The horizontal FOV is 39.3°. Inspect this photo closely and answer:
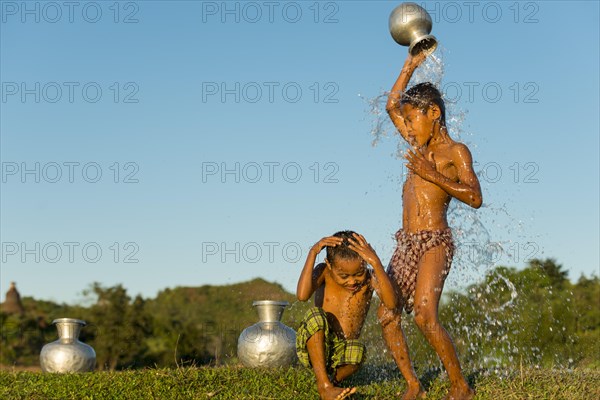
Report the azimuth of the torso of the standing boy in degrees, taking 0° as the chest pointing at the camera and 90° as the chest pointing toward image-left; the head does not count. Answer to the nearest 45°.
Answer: approximately 45°

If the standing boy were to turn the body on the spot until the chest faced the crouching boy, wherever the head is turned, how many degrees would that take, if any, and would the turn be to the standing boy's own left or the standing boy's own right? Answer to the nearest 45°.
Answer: approximately 45° to the standing boy's own right

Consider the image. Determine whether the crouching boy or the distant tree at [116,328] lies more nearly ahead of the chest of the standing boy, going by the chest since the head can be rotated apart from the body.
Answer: the crouching boy

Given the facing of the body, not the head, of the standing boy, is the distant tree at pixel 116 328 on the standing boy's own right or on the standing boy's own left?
on the standing boy's own right
